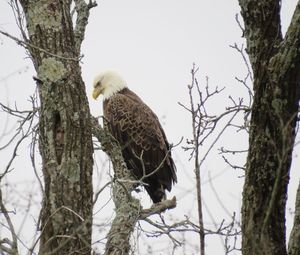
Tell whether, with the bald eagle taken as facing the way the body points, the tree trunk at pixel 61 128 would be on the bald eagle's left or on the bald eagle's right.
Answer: on the bald eagle's left

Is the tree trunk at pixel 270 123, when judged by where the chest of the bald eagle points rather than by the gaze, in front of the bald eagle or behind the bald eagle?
behind

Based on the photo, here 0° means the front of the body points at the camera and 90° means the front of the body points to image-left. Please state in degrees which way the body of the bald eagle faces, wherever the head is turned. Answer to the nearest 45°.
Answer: approximately 135°
